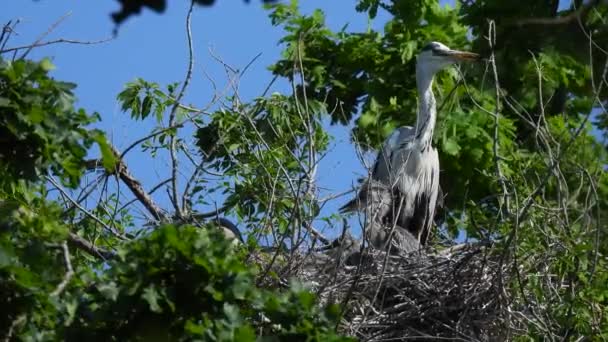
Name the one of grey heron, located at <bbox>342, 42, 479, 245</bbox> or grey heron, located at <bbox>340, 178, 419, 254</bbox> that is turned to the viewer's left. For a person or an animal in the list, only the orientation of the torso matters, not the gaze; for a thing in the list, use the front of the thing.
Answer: grey heron, located at <bbox>340, 178, 419, 254</bbox>

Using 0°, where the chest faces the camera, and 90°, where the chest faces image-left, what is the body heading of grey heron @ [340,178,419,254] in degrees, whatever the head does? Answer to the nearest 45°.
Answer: approximately 90°

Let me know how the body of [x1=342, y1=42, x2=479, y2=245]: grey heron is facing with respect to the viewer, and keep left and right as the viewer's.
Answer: facing the viewer and to the right of the viewer

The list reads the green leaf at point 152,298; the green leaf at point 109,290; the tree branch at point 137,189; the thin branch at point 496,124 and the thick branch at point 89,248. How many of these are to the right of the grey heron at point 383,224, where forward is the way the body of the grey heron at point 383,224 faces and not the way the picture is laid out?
0

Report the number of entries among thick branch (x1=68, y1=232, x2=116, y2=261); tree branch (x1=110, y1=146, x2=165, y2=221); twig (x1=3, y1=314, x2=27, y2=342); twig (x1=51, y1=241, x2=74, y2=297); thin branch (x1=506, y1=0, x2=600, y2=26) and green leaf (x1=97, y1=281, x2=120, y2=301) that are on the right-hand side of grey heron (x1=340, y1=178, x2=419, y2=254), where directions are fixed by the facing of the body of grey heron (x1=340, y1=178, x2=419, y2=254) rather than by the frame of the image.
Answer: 0

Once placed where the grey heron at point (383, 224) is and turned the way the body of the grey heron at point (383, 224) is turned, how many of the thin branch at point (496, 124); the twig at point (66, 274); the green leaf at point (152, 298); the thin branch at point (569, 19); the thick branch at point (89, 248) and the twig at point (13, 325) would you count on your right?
0

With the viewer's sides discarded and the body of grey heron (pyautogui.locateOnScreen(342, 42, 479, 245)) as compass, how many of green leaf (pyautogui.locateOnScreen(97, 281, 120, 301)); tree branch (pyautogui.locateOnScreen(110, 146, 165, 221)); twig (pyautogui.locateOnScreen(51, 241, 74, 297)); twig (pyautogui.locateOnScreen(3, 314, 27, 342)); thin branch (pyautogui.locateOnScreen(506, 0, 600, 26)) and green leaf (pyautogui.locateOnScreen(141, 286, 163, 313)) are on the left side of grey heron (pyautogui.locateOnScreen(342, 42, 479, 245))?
0

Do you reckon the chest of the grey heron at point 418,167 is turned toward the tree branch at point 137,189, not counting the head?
no

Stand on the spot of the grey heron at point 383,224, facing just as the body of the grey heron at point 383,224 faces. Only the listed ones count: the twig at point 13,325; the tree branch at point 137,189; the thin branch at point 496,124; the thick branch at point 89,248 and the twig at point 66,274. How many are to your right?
0

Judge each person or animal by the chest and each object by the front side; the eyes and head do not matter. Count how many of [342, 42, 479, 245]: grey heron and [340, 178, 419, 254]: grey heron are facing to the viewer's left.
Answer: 1
